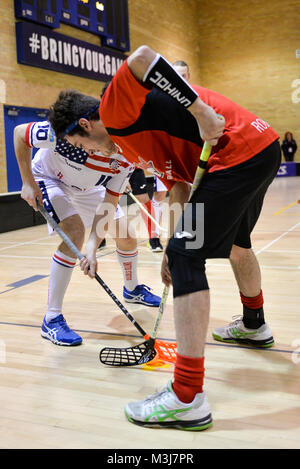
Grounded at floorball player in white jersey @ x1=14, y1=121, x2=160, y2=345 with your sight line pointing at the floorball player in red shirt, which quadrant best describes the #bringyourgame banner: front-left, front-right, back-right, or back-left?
back-left

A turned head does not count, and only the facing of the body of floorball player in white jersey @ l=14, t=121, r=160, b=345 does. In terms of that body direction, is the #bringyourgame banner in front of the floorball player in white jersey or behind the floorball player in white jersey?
behind

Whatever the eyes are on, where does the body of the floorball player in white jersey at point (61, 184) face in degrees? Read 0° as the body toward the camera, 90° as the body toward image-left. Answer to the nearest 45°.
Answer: approximately 315°

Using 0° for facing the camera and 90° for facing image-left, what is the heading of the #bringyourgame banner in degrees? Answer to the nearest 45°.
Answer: approximately 315°

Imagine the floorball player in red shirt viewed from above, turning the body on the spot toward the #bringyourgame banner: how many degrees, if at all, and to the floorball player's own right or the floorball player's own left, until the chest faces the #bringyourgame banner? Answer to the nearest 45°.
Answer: approximately 90° to the floorball player's own right

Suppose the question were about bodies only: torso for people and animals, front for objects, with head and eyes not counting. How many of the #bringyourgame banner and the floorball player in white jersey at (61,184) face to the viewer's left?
0

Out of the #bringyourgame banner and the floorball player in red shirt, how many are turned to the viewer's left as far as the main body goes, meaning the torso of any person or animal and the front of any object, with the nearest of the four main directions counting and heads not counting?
1

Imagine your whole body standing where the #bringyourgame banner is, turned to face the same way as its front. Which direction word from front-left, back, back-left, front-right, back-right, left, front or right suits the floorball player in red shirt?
front-right

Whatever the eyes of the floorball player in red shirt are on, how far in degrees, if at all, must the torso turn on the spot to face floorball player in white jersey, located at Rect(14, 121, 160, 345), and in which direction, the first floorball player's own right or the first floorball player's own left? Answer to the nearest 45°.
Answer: approximately 45° to the first floorball player's own right

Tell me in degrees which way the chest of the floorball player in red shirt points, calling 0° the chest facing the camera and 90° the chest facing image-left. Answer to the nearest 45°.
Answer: approximately 90°
